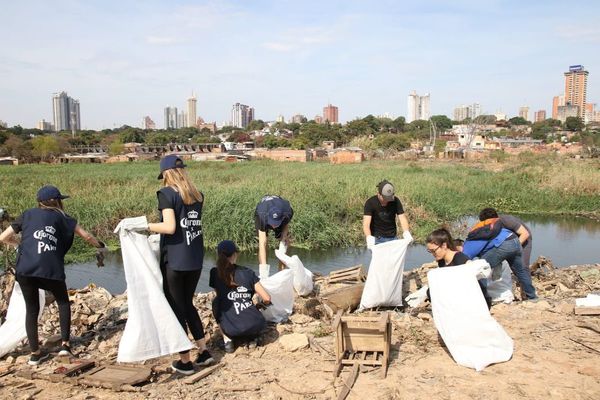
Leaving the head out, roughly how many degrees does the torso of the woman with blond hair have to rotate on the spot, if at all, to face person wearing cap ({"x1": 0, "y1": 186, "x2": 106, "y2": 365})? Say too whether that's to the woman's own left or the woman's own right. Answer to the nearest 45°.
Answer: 0° — they already face them

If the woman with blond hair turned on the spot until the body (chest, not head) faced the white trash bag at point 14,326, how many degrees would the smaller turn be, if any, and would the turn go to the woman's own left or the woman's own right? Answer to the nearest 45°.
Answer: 0° — they already face it

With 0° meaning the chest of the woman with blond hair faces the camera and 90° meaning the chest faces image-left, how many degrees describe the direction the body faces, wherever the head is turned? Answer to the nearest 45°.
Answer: approximately 135°

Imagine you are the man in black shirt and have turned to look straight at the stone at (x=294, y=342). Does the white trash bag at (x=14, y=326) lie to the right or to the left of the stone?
right

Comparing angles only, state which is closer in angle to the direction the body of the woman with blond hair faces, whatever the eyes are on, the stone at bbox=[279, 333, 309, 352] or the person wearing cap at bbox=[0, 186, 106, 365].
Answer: the person wearing cap

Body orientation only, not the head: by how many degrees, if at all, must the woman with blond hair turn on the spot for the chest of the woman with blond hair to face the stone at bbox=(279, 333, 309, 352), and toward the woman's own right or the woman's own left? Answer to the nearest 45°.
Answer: approximately 135° to the woman's own right

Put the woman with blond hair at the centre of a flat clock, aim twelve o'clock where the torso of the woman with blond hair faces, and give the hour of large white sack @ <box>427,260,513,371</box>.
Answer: The large white sack is roughly at 5 o'clock from the woman with blond hair.
